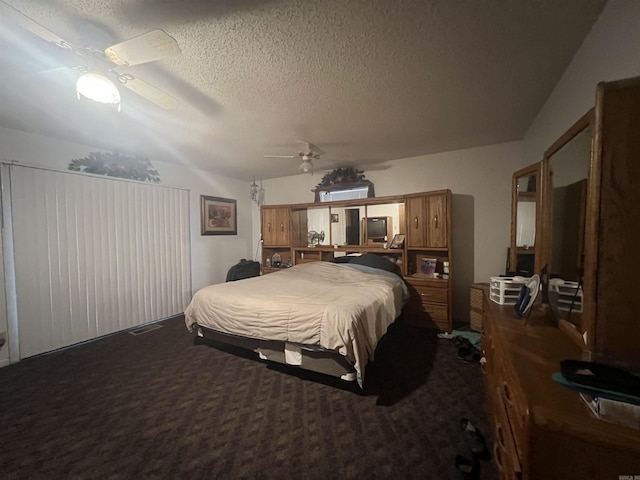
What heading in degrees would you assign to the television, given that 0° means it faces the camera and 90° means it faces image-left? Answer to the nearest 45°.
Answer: approximately 0°

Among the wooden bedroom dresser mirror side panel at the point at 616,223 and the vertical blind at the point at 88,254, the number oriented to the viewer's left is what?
1

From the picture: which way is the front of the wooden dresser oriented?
to the viewer's left

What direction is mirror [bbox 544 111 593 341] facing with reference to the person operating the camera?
facing to the left of the viewer

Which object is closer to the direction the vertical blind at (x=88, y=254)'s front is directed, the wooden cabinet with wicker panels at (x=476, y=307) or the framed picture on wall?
the wooden cabinet with wicker panels

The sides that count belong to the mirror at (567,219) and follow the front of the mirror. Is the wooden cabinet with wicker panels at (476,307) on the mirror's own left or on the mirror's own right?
on the mirror's own right

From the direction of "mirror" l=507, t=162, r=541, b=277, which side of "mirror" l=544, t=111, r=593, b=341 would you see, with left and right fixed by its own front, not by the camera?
right

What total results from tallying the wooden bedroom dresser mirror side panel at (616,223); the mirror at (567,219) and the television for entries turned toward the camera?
1

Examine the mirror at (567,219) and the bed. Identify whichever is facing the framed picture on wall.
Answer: the mirror

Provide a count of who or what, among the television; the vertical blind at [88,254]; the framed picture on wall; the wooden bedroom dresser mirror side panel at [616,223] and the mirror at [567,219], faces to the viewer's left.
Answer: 2

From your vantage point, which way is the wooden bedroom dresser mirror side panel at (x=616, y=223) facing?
to the viewer's left

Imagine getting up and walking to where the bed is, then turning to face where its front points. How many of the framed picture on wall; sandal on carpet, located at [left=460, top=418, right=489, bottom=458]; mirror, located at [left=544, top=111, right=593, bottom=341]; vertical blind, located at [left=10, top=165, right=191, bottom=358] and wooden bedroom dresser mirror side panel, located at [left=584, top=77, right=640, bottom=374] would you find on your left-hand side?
3

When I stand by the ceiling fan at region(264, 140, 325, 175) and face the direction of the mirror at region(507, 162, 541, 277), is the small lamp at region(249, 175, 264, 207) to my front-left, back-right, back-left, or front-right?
back-left

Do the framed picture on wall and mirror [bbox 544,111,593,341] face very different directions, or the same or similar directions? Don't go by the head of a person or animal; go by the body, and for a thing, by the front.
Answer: very different directions

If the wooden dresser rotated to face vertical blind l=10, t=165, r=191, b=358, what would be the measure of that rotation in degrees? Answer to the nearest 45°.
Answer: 0° — it already faces it

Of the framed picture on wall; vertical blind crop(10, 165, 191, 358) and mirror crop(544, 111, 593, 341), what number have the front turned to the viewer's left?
1
